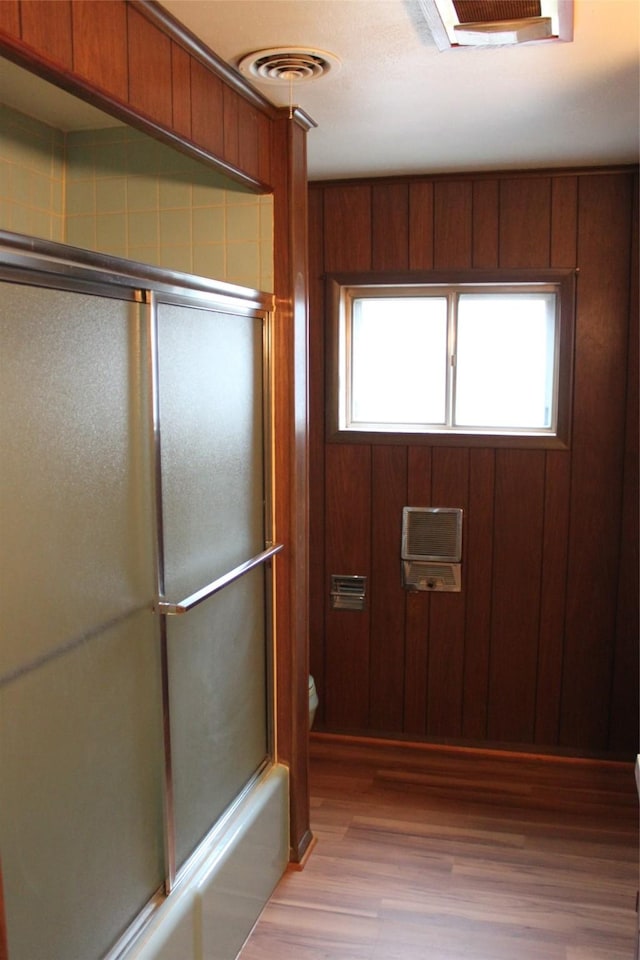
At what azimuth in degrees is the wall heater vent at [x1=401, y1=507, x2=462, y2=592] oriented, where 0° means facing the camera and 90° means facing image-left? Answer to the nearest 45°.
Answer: approximately 0°

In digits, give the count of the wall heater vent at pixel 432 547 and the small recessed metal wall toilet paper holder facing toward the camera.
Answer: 2

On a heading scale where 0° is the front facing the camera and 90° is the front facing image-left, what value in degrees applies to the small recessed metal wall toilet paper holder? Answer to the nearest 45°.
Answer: approximately 0°

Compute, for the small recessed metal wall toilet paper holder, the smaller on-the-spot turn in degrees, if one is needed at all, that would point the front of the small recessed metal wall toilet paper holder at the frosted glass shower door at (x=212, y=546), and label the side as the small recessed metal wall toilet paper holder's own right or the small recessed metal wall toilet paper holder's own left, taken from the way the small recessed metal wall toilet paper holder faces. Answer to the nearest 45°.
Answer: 0° — it already faces it
